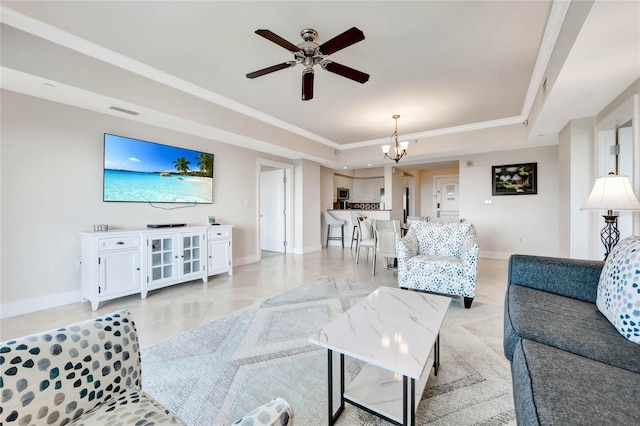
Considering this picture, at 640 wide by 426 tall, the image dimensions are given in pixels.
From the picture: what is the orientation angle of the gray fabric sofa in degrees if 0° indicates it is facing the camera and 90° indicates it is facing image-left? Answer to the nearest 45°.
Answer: approximately 90°

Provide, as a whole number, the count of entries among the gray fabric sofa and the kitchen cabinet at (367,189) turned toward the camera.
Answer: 1

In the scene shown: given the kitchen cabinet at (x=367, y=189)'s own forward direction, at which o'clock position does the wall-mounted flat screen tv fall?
The wall-mounted flat screen tv is roughly at 1 o'clock from the kitchen cabinet.

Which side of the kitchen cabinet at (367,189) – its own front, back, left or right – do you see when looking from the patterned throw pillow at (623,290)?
front

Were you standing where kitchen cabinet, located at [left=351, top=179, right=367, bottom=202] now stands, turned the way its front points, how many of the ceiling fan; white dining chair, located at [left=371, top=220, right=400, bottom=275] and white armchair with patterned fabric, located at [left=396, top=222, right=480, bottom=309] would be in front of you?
3

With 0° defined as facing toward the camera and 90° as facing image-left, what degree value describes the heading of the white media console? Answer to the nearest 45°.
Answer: approximately 315°

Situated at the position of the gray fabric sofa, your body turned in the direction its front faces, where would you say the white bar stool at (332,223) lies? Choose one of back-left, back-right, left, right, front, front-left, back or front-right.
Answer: front-right

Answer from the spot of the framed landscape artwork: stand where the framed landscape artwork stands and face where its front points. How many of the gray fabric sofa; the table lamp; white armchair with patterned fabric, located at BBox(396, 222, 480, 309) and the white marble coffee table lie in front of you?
4

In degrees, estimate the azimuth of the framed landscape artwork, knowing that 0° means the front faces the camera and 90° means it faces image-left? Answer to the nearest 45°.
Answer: approximately 0°

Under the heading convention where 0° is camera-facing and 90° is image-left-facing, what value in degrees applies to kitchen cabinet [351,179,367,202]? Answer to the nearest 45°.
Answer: approximately 0°

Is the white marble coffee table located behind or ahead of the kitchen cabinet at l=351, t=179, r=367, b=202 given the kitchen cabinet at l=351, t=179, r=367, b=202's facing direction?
ahead

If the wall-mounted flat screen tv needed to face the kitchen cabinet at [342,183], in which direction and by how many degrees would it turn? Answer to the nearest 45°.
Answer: approximately 90° to its left

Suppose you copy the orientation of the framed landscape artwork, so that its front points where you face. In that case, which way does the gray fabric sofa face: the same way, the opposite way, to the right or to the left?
to the right

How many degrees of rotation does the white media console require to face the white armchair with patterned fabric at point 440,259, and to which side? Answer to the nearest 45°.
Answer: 0° — it already faces it

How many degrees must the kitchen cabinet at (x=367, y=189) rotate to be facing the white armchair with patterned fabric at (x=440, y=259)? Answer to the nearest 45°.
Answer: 0° — it already faces it

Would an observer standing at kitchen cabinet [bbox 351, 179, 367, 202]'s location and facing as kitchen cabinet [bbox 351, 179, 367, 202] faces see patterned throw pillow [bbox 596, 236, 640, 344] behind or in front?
in front
